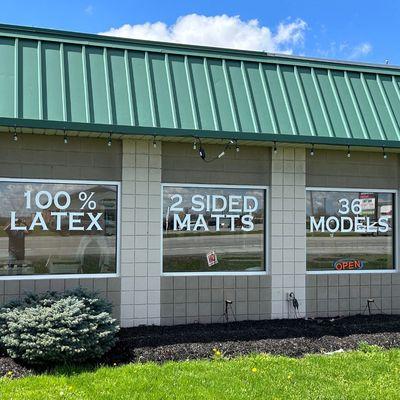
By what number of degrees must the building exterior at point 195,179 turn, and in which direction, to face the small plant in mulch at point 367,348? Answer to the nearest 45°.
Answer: approximately 45° to its left

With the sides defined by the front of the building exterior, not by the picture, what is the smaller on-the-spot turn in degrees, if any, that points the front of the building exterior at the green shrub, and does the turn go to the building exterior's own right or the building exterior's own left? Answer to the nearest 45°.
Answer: approximately 45° to the building exterior's own right

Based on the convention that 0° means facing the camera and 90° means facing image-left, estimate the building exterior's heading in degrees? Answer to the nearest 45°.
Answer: approximately 0°
